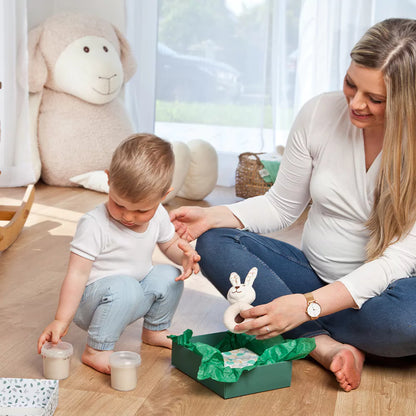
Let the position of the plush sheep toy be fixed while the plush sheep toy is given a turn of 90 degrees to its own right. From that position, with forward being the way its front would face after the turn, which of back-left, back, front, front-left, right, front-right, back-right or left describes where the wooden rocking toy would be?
front-left

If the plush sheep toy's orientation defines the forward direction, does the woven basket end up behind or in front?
in front

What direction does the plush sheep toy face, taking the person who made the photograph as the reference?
facing the viewer and to the right of the viewer

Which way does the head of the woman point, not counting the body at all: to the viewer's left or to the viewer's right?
to the viewer's left

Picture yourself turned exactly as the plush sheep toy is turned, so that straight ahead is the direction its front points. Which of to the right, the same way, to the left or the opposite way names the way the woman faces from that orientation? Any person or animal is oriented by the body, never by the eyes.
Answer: to the right

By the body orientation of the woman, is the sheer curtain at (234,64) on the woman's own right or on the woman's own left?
on the woman's own right

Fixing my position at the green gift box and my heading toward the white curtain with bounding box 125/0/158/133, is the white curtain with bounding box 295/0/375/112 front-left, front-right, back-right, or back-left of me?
front-right

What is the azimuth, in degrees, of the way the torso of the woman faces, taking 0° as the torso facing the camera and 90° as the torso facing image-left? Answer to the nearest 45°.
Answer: approximately 45°

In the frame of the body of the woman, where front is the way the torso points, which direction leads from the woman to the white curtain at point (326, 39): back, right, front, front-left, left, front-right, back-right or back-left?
back-right

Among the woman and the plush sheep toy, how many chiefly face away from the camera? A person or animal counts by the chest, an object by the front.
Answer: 0

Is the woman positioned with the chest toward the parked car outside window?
no

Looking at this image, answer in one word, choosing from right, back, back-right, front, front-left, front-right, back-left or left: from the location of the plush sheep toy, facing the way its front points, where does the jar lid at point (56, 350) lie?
front-right
